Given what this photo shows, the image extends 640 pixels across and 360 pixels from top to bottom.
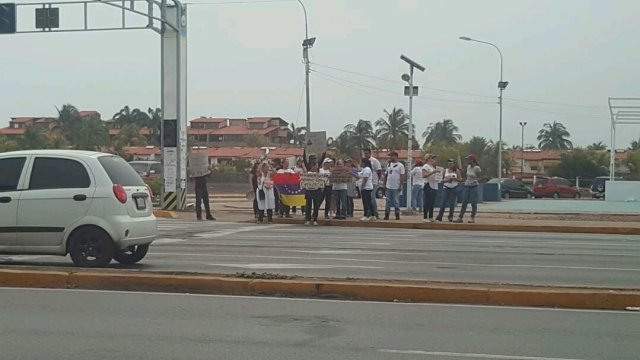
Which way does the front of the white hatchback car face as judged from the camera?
facing away from the viewer and to the left of the viewer

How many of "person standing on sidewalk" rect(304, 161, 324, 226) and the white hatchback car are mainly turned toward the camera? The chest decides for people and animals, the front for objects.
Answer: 1

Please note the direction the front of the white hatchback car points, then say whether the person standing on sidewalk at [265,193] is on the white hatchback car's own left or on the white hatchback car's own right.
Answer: on the white hatchback car's own right

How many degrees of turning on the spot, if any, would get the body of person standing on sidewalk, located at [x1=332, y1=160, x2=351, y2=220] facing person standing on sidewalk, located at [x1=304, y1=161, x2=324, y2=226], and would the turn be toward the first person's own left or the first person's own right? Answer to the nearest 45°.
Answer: approximately 45° to the first person's own right

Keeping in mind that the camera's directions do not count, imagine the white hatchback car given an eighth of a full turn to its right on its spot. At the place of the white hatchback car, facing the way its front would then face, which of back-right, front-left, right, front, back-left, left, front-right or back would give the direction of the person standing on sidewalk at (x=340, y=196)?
front-right

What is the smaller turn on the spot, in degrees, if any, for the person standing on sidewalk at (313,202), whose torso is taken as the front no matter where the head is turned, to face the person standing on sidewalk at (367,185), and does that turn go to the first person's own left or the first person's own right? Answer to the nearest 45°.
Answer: approximately 90° to the first person's own left

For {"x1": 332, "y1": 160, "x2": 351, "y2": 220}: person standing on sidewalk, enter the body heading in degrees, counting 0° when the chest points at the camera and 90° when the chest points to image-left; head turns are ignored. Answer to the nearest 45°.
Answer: approximately 0°

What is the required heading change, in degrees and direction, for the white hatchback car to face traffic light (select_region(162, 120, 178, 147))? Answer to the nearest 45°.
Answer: approximately 45° to its right

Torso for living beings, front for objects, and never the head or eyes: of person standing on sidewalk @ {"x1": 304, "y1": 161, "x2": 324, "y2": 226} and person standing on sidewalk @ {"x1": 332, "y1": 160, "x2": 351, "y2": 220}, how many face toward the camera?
2

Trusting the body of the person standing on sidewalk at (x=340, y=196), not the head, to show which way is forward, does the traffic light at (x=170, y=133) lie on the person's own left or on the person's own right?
on the person's own right

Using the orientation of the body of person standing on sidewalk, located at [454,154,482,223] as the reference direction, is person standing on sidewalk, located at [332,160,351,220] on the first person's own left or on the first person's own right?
on the first person's own right
